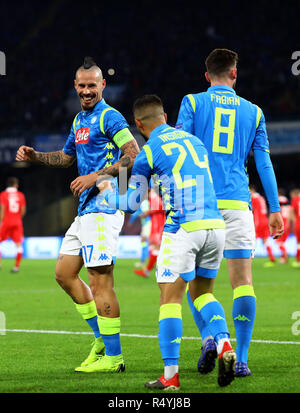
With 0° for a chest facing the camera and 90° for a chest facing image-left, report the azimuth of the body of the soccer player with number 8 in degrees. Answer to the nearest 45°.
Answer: approximately 180°
